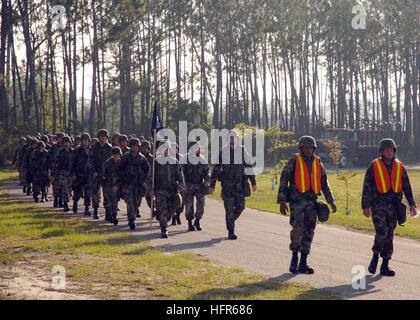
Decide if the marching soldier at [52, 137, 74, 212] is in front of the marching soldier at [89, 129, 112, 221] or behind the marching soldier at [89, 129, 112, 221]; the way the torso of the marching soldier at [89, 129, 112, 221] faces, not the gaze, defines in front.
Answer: behind

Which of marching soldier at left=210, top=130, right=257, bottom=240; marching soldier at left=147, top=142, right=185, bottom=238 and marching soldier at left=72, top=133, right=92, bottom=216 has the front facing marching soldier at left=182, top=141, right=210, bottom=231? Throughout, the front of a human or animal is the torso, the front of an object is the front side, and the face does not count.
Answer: marching soldier at left=72, top=133, right=92, bottom=216

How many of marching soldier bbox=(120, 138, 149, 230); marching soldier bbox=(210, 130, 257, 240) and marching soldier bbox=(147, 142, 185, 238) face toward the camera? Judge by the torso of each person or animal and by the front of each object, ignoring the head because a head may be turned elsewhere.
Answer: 3

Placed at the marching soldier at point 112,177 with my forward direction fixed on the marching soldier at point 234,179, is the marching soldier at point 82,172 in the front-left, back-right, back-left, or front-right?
back-left

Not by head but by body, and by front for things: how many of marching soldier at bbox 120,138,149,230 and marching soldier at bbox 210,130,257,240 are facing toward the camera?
2

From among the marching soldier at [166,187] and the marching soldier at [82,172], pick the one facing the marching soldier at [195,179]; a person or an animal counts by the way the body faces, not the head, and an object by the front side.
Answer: the marching soldier at [82,172]

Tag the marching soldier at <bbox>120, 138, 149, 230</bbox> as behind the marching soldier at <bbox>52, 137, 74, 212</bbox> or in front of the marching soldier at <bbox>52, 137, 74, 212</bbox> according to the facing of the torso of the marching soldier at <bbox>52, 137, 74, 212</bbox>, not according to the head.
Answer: in front

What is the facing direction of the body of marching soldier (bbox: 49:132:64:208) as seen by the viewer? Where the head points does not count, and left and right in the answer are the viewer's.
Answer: facing the viewer and to the right of the viewer

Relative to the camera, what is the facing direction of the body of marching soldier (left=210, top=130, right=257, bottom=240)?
toward the camera
